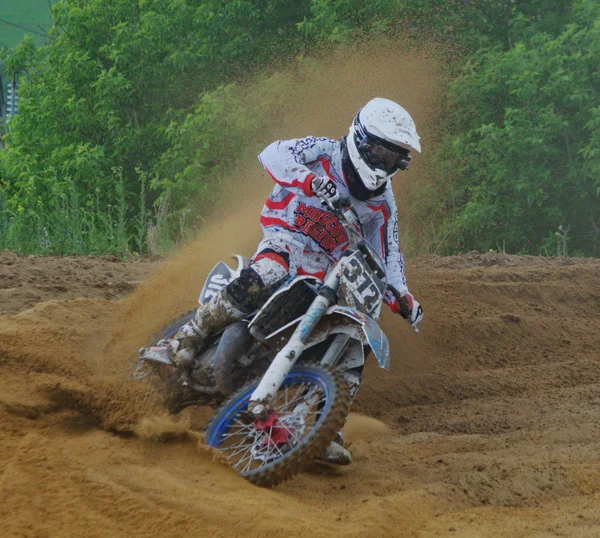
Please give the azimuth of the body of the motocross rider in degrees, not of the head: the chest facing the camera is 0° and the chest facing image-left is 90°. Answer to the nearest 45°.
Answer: approximately 315°

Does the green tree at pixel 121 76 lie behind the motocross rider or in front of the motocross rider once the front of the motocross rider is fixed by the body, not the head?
behind

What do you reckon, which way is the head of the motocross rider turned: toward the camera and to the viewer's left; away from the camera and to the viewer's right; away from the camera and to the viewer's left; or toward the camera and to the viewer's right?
toward the camera and to the viewer's right
